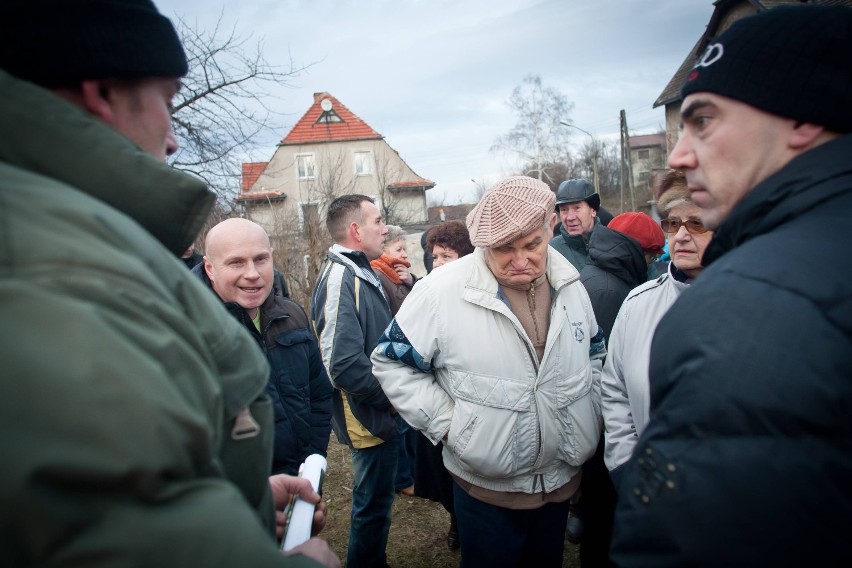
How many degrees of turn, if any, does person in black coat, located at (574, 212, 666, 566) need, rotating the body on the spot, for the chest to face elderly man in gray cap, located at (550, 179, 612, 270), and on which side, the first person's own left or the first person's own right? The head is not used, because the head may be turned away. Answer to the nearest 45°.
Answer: approximately 45° to the first person's own left

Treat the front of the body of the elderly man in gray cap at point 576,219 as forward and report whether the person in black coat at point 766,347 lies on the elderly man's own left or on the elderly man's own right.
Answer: on the elderly man's own left

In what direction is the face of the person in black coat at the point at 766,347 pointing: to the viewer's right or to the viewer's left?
to the viewer's left

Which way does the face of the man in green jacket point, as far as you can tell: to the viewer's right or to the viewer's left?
to the viewer's right

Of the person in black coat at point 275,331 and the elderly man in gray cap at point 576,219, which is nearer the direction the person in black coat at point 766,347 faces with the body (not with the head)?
the person in black coat

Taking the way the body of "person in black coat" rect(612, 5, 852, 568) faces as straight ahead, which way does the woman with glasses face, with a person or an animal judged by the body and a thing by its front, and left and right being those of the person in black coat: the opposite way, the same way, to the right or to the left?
to the left

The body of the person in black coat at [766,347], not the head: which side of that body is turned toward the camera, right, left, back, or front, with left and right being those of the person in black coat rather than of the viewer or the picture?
left

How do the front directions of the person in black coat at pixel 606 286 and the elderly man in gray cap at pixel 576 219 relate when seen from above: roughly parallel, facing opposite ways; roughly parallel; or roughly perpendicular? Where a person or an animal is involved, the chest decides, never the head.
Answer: roughly parallel, facing opposite ways

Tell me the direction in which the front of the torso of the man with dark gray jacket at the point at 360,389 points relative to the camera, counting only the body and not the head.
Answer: to the viewer's right

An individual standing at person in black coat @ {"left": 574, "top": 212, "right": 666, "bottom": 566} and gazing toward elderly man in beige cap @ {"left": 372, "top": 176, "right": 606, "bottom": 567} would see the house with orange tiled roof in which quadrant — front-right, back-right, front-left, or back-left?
back-right

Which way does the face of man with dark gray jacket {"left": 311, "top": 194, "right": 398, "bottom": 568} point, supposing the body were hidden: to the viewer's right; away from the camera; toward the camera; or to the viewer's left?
to the viewer's right

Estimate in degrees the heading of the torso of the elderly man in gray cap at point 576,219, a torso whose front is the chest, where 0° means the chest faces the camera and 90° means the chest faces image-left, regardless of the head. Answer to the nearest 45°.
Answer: approximately 45°

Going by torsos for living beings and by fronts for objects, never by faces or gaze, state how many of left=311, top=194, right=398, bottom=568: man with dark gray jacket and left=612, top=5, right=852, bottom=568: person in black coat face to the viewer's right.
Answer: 1
